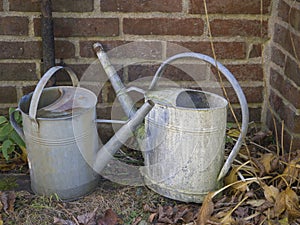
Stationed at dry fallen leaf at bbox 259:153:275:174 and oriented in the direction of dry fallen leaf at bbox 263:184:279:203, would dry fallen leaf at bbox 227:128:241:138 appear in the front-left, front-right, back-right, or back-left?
back-right

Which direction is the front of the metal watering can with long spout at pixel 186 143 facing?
to the viewer's left
